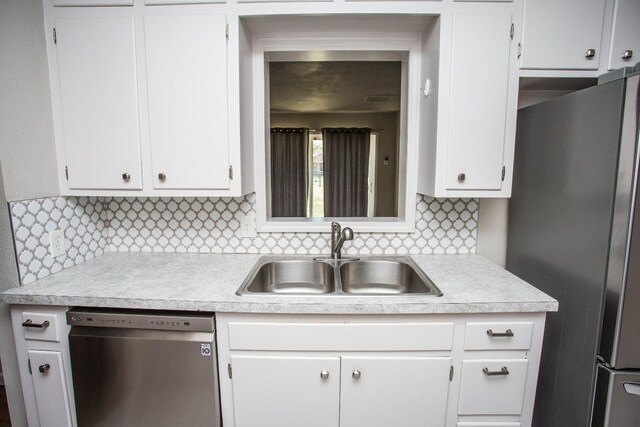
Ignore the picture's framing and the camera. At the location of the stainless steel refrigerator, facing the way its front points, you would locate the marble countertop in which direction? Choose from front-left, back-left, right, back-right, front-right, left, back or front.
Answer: right

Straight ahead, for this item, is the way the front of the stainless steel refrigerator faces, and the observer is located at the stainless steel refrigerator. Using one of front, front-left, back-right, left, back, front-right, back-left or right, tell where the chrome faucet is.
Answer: back-right

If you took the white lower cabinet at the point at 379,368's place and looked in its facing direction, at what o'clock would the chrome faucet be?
The chrome faucet is roughly at 5 o'clock from the white lower cabinet.

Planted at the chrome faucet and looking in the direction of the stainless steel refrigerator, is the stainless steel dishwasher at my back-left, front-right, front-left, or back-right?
back-right

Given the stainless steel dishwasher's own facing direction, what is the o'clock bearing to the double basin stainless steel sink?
The double basin stainless steel sink is roughly at 9 o'clock from the stainless steel dishwasher.
